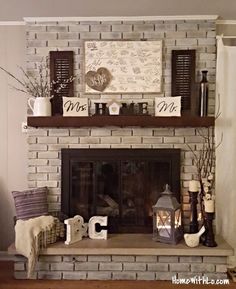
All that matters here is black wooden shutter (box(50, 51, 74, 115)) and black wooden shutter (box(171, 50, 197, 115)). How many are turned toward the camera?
2

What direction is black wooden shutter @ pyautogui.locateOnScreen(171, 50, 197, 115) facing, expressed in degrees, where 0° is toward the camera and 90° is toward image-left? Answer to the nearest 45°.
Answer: approximately 0°

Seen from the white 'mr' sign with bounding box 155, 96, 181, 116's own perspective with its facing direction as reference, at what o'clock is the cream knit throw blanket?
The cream knit throw blanket is roughly at 2 o'clock from the white 'mr' sign.

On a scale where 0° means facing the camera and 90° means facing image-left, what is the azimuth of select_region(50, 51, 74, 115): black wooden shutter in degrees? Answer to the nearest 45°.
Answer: approximately 0°

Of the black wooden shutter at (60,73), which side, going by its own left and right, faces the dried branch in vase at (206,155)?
left

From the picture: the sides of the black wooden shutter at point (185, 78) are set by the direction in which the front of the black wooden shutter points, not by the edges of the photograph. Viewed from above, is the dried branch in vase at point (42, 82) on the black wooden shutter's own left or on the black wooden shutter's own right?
on the black wooden shutter's own right

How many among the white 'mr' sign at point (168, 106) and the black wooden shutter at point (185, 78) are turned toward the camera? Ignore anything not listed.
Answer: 2
